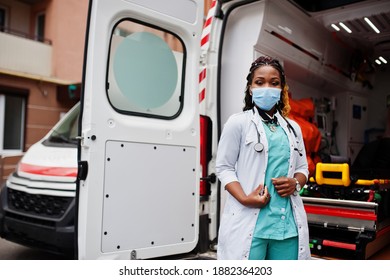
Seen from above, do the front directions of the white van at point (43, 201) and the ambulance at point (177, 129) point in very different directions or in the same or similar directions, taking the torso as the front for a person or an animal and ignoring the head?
very different directions

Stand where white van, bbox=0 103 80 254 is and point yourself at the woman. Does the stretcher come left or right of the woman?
left

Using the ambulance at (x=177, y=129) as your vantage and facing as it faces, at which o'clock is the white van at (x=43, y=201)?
The white van is roughly at 9 o'clock from the ambulance.

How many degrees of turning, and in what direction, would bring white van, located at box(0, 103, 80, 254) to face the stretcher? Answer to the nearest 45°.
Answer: approximately 90° to its left

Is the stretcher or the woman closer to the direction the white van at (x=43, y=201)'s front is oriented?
the woman

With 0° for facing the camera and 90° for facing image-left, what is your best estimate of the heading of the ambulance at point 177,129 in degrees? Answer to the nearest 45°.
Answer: approximately 225°

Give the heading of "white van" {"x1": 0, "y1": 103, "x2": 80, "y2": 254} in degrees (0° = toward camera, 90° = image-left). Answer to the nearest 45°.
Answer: approximately 45°
